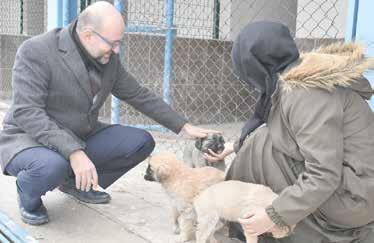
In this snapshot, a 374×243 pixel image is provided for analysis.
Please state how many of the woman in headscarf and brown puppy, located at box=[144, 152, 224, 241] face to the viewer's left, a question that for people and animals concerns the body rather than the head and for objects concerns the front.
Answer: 2

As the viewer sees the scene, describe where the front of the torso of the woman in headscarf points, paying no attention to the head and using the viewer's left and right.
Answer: facing to the left of the viewer

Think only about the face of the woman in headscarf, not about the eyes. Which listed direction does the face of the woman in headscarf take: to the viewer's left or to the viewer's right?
to the viewer's left

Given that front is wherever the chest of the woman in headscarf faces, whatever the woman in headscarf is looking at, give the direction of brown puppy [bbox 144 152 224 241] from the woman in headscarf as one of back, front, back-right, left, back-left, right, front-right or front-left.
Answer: front-right

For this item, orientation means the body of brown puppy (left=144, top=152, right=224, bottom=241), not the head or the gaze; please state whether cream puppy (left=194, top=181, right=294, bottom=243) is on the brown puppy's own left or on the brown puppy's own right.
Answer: on the brown puppy's own left

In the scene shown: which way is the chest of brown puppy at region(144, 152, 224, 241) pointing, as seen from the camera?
to the viewer's left

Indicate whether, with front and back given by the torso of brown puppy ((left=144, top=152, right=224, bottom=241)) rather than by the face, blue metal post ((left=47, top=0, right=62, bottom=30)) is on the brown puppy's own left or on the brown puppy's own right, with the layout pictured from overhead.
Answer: on the brown puppy's own right
